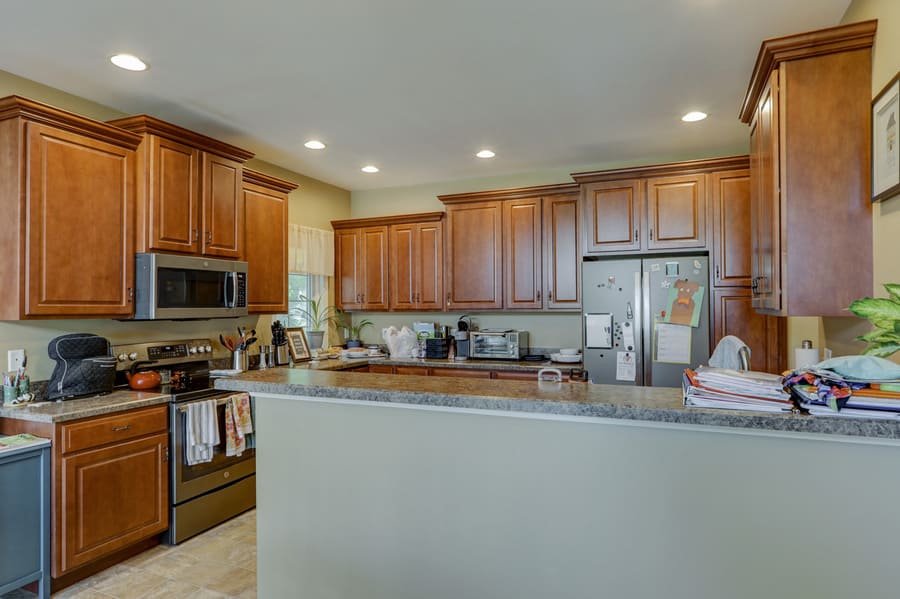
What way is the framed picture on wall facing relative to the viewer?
to the viewer's left

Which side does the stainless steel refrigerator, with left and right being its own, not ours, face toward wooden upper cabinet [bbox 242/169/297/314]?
right

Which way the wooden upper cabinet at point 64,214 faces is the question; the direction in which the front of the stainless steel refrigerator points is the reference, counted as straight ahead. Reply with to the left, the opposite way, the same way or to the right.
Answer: to the left

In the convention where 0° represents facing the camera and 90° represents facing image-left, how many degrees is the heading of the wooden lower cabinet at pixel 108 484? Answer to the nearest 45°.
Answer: approximately 315°

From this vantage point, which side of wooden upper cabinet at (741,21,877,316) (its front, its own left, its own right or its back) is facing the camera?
left

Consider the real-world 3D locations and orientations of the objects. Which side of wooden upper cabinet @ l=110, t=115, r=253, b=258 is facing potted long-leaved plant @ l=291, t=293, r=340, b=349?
left

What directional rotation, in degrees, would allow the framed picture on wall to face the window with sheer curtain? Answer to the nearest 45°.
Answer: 0° — it already faces it

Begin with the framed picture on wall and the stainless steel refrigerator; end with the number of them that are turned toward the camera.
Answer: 1
